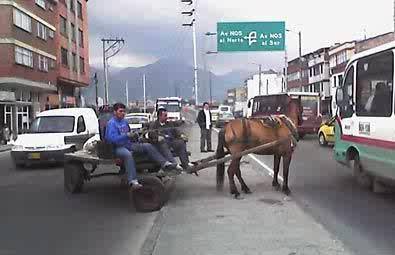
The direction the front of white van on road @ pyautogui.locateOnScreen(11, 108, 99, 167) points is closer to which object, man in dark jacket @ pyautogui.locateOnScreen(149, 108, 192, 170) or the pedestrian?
the man in dark jacket

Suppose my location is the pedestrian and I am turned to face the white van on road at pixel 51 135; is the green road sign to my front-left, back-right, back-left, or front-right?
back-right

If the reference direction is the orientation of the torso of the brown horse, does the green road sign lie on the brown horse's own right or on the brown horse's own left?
on the brown horse's own left

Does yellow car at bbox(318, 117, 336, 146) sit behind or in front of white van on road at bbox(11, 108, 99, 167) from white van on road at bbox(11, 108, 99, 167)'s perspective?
behind

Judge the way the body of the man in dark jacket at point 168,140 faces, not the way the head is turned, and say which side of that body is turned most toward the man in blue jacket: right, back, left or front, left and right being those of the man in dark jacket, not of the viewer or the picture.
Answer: right

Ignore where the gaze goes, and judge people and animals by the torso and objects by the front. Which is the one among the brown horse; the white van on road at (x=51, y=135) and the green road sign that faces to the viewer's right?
the brown horse

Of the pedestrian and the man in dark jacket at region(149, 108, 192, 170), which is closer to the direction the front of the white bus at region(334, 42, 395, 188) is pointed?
the pedestrian

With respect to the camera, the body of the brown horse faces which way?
to the viewer's right

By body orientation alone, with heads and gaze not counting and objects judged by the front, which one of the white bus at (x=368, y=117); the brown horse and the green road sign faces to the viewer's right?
the brown horse

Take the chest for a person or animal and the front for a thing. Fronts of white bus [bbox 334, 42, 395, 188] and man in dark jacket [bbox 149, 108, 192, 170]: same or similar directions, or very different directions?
very different directions
